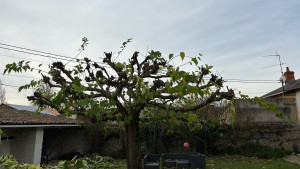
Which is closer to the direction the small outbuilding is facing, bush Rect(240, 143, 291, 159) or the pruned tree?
the pruned tree

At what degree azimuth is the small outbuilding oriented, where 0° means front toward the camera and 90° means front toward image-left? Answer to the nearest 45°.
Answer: approximately 0°

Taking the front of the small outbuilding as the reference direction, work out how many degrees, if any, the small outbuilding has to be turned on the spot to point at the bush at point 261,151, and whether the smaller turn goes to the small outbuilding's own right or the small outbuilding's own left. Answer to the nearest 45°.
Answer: approximately 90° to the small outbuilding's own left
